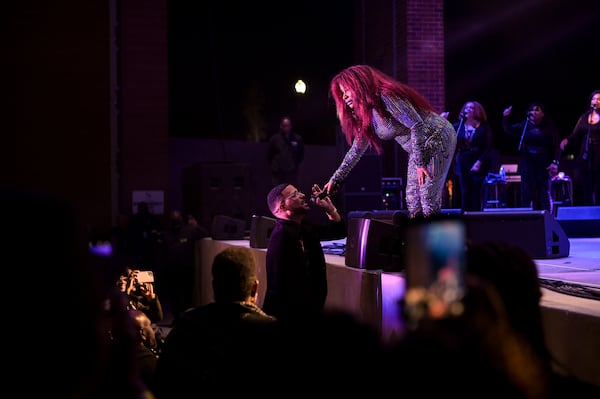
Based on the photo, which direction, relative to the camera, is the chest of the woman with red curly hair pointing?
to the viewer's left

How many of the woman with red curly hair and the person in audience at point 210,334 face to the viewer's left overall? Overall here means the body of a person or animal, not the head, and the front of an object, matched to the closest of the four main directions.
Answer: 1

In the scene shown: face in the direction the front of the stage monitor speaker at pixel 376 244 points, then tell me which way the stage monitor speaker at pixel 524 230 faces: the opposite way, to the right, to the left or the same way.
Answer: the opposite way

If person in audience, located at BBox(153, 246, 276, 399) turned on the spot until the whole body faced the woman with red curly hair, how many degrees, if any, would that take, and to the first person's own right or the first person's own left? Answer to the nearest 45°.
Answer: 0° — they already face them

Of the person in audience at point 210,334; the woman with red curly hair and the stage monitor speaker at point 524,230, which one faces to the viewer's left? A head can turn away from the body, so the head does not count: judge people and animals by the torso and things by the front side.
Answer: the woman with red curly hair

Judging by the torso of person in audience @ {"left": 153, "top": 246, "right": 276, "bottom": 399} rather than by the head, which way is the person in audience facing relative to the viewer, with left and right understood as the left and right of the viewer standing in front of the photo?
facing away from the viewer and to the right of the viewer

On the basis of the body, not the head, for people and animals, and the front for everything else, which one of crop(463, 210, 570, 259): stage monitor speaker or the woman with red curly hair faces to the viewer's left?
the woman with red curly hair

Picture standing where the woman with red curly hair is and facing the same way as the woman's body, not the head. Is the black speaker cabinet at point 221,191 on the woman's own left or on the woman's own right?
on the woman's own right

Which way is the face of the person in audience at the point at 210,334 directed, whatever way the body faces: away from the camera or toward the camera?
away from the camera

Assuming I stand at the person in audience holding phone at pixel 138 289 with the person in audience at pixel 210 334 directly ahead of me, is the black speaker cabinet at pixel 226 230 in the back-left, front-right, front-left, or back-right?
back-left

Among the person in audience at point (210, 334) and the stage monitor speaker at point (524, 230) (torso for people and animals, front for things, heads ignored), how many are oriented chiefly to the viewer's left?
0
